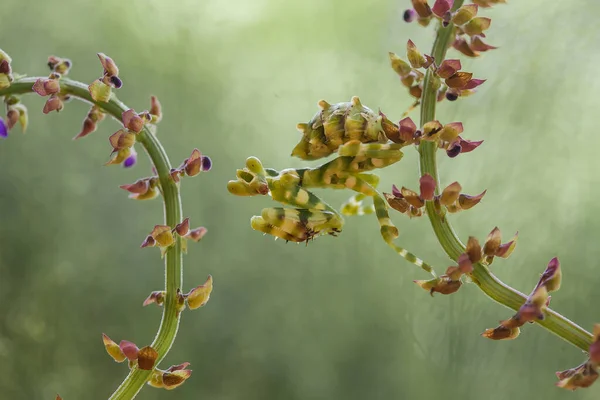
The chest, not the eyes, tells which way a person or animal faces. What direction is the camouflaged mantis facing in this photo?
to the viewer's left
